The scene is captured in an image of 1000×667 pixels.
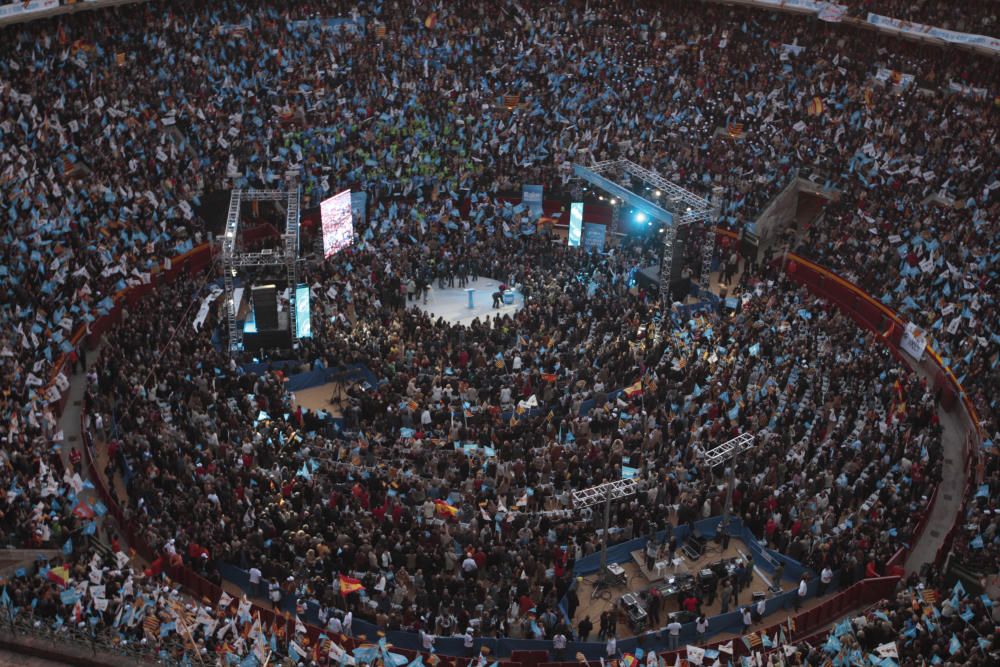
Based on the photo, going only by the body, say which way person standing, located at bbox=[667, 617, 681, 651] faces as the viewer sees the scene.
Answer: away from the camera

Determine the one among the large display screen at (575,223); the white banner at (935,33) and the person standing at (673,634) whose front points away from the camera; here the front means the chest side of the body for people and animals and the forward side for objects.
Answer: the person standing

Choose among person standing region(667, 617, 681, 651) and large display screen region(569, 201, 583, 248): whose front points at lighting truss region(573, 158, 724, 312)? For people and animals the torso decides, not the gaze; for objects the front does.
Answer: the person standing

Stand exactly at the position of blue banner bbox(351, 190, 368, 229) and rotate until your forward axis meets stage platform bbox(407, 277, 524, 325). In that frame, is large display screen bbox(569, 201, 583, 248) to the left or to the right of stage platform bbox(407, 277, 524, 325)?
left

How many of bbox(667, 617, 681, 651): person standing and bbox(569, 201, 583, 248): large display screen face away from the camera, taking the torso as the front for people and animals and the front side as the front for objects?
1

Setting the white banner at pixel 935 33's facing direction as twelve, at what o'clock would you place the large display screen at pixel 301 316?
The large display screen is roughly at 12 o'clock from the white banner.

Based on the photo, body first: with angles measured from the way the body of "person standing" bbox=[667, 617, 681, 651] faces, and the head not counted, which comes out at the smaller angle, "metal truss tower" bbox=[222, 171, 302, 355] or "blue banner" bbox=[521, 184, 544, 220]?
the blue banner

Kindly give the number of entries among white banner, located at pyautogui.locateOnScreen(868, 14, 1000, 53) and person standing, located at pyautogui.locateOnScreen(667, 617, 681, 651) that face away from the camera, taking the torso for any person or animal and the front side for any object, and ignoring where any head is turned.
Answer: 1

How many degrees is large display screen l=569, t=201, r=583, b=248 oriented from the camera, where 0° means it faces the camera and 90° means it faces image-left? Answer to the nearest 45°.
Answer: approximately 45°
